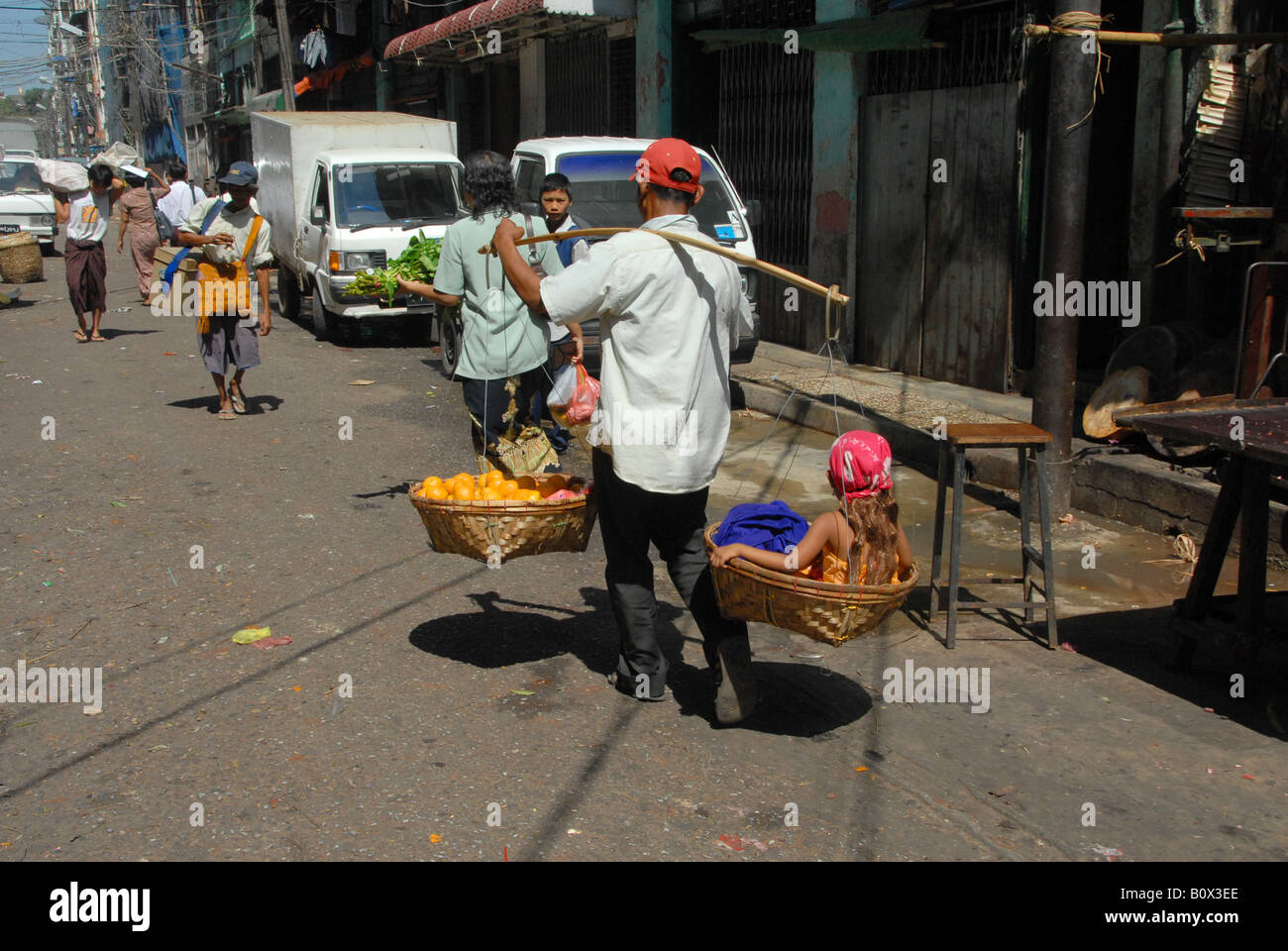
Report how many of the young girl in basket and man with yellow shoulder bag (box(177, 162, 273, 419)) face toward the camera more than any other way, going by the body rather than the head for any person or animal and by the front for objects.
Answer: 1

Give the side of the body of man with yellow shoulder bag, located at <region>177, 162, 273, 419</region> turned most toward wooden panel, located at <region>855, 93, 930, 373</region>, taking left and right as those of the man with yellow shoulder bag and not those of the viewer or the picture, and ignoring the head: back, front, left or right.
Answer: left

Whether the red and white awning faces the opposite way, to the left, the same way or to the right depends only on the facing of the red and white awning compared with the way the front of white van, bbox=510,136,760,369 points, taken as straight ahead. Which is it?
to the right

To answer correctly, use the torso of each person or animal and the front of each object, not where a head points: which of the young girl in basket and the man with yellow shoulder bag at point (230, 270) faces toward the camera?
the man with yellow shoulder bag

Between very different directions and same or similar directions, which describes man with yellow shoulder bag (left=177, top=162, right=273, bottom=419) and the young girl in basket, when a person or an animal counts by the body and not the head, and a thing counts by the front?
very different directions

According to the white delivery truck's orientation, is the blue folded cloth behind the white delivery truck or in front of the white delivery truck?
in front

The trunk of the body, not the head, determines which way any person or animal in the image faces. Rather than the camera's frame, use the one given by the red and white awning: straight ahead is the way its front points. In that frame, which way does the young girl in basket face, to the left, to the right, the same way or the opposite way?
to the right

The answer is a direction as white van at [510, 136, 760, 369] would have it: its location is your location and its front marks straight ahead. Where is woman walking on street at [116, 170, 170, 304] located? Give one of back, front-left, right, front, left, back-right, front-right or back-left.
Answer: back

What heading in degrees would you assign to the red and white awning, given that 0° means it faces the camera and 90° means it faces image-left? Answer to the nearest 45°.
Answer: approximately 45°

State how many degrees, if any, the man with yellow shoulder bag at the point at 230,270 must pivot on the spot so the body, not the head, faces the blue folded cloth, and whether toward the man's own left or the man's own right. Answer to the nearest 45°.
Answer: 0° — they already face it

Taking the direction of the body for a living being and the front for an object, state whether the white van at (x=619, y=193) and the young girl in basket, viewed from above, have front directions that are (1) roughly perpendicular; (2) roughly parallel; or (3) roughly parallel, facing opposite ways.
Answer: roughly parallel, facing opposite ways

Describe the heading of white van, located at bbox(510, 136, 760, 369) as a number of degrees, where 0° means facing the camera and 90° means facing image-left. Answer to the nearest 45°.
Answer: approximately 315°

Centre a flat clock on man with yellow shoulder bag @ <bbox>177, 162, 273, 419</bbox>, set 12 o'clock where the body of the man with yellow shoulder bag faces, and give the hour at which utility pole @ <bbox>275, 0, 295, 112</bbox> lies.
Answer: The utility pole is roughly at 6 o'clock from the man with yellow shoulder bag.

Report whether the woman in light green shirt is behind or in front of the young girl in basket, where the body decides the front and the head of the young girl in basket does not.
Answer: in front

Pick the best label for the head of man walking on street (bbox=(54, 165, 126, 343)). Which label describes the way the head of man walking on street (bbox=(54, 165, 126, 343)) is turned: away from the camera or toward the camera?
toward the camera

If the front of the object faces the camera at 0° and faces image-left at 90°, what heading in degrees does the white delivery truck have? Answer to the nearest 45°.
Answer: approximately 315°

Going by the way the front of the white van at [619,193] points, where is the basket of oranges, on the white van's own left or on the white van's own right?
on the white van's own right

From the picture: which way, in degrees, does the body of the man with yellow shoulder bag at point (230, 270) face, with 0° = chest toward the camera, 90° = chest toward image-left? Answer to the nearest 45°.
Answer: approximately 0°
